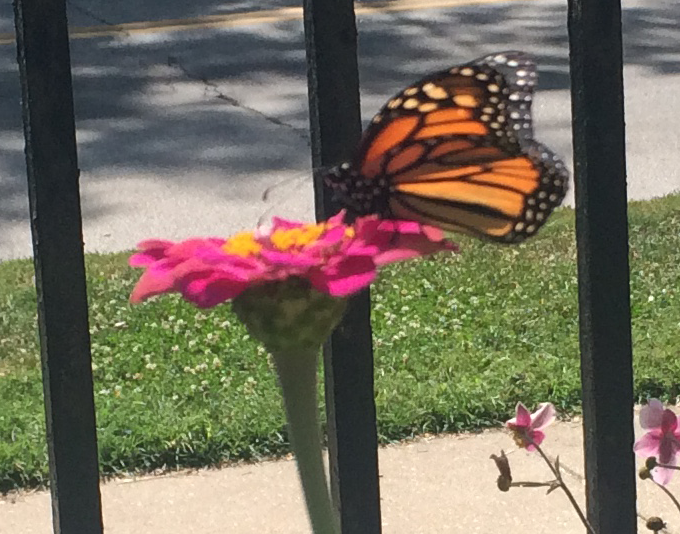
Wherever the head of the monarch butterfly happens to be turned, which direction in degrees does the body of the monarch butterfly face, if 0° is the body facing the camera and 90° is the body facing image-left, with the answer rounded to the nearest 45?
approximately 90°
